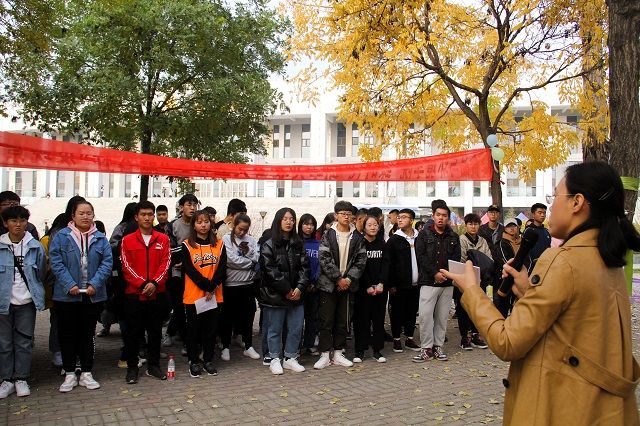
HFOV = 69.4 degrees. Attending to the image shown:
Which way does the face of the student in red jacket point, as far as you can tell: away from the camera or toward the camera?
toward the camera

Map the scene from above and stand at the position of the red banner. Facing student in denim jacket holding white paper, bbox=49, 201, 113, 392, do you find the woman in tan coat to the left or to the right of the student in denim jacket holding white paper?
left

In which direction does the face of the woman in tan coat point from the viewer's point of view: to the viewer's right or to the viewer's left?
to the viewer's left

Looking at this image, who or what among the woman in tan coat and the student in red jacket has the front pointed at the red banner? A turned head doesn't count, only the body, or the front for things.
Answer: the woman in tan coat

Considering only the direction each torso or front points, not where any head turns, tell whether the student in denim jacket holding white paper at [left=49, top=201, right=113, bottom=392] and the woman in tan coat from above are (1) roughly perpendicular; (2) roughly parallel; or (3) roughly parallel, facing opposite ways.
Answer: roughly parallel, facing opposite ways

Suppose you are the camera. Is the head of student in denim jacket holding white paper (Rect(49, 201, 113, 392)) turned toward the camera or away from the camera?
toward the camera

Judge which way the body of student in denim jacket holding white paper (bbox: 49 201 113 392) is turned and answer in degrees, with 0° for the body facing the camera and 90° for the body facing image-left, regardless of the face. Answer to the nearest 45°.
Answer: approximately 0°

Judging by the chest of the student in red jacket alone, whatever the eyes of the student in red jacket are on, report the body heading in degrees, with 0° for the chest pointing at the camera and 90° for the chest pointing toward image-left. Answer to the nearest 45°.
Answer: approximately 0°

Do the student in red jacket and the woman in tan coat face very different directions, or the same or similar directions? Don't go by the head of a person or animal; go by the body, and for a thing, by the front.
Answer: very different directions

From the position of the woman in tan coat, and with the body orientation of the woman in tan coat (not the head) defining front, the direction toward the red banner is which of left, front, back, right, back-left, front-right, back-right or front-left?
front

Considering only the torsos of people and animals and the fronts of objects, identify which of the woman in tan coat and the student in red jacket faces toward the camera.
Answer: the student in red jacket
